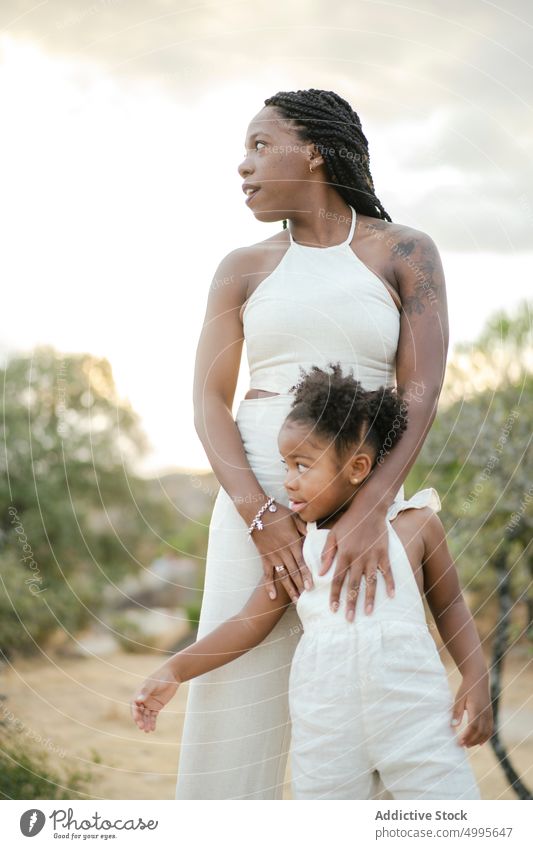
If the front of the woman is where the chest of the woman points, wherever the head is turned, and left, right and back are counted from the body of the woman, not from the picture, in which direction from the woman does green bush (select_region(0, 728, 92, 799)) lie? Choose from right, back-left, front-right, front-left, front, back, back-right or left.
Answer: back-right

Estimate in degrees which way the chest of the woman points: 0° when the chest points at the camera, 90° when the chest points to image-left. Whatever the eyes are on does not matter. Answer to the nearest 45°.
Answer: approximately 0°

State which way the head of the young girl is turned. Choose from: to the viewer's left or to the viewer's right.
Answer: to the viewer's left

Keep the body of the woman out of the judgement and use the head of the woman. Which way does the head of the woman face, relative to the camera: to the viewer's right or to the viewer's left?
to the viewer's left
